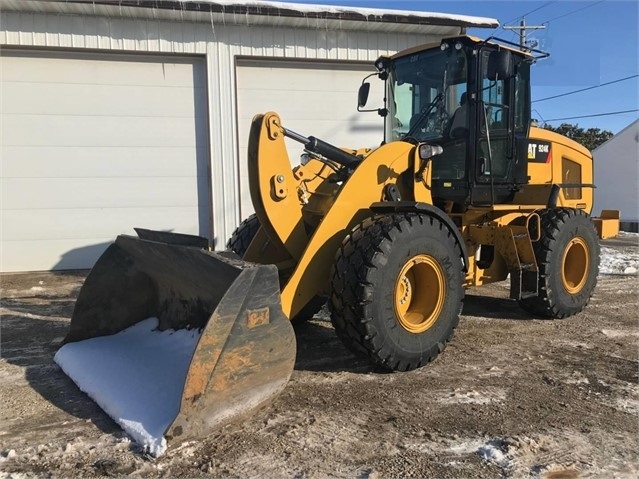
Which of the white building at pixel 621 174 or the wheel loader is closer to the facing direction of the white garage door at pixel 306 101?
the wheel loader

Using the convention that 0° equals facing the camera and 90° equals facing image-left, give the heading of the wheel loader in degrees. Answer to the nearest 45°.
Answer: approximately 45°

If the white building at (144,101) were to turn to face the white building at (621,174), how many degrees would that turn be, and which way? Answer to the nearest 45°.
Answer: approximately 135° to its left

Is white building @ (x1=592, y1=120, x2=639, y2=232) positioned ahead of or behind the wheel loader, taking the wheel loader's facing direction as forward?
behind

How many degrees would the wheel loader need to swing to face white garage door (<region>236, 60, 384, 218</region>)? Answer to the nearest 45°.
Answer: approximately 135° to its right

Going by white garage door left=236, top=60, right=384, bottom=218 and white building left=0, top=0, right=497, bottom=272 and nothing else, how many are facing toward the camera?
2

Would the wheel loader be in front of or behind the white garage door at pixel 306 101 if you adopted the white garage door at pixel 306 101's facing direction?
in front

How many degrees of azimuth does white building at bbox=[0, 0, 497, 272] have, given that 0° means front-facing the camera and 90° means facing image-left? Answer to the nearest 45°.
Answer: approximately 0°
